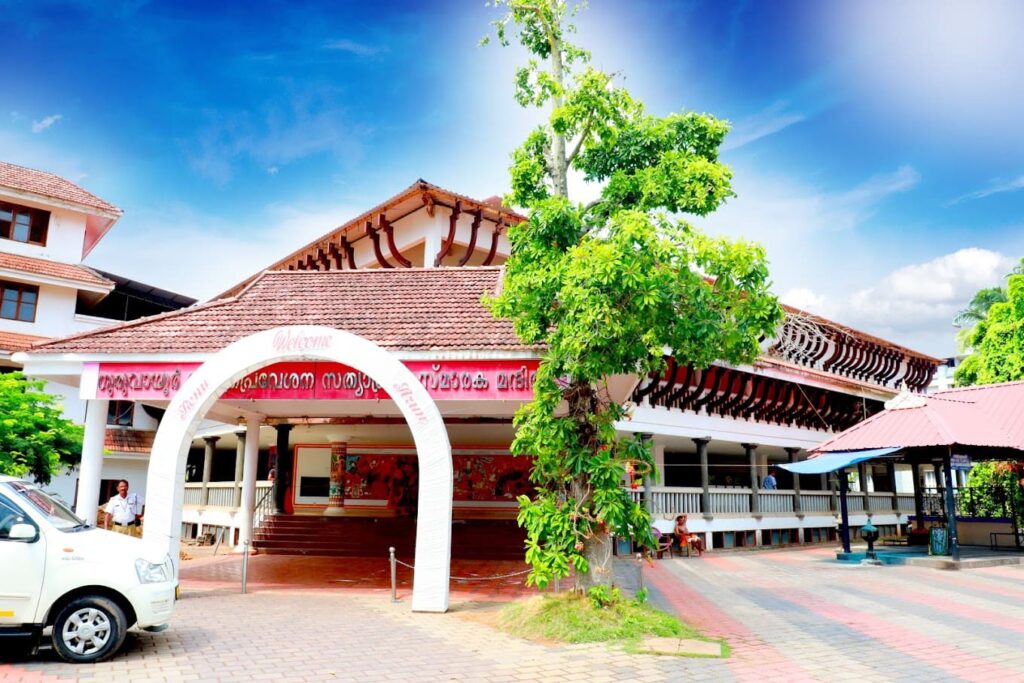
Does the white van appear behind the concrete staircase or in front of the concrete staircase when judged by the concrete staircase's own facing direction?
in front

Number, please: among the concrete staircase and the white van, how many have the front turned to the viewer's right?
1

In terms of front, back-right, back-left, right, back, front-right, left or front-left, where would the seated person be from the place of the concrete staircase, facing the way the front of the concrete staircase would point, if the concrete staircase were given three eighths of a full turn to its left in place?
front-right

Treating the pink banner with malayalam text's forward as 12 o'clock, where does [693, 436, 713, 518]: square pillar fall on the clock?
The square pillar is roughly at 8 o'clock from the pink banner with malayalam text.

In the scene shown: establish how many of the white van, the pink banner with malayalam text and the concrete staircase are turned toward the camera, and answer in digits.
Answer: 2

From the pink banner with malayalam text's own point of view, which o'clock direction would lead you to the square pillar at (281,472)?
The square pillar is roughly at 6 o'clock from the pink banner with malayalam text.

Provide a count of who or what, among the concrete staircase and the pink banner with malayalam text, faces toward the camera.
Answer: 2

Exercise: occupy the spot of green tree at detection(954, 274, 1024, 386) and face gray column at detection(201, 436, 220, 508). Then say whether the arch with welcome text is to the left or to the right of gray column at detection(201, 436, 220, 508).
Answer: left

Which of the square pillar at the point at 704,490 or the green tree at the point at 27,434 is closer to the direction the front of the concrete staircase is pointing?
the green tree

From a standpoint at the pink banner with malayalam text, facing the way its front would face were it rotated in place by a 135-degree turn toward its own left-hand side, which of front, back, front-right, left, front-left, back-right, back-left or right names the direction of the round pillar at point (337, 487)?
front-left

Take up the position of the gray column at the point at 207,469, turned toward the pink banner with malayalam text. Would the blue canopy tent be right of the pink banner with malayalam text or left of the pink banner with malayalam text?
left

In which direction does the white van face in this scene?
to the viewer's right
